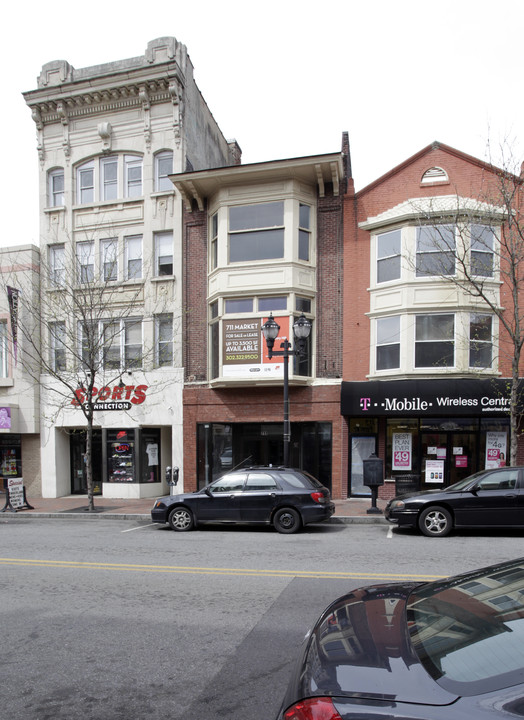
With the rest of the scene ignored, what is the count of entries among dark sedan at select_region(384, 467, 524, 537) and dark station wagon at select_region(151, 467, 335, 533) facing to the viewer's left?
2

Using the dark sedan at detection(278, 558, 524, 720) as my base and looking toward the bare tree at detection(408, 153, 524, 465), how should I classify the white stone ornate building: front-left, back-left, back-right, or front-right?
front-left

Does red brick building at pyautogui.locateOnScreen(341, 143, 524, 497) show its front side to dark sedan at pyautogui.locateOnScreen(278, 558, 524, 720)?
yes

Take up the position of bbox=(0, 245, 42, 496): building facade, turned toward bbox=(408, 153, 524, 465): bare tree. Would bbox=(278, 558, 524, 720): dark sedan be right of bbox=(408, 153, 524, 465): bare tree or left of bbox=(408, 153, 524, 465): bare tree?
right

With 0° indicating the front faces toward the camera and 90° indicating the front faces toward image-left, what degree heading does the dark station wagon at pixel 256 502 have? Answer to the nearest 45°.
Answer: approximately 90°

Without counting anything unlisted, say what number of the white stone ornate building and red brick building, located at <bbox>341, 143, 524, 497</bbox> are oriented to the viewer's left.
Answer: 0

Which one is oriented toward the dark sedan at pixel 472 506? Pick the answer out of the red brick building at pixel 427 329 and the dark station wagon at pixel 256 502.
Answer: the red brick building

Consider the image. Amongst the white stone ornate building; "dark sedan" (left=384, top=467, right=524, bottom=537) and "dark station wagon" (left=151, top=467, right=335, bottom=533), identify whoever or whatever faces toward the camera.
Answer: the white stone ornate building

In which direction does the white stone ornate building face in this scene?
toward the camera

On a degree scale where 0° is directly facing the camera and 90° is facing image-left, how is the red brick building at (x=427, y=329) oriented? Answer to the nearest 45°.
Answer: approximately 0°

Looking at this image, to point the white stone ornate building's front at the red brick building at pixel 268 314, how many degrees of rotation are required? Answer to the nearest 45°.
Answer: approximately 45° to its left

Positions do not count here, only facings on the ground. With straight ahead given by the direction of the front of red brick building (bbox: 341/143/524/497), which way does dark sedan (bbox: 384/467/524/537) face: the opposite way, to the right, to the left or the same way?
to the right

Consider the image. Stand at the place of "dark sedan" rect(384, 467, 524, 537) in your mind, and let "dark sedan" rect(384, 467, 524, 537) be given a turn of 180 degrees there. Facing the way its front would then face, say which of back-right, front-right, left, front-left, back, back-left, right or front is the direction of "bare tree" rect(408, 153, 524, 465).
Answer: left

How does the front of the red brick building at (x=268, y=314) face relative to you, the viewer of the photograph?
facing the viewer

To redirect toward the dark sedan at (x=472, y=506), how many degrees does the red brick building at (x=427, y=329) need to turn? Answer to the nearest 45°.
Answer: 0° — it already faces it
